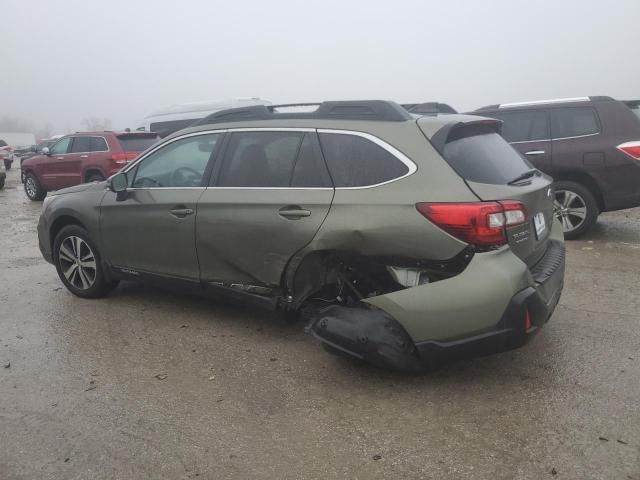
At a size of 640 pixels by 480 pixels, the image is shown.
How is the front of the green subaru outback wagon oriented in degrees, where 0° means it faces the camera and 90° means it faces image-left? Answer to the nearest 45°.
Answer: approximately 135°

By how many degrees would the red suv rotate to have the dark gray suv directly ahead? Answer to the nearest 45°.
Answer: approximately 180°

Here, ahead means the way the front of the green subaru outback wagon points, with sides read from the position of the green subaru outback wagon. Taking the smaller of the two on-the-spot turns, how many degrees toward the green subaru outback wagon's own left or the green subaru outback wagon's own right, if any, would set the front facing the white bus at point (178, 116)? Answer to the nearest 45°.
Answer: approximately 45° to the green subaru outback wagon's own right

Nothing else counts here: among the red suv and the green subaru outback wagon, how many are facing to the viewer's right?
0

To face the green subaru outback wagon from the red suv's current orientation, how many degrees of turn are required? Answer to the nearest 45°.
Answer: approximately 135° to its left

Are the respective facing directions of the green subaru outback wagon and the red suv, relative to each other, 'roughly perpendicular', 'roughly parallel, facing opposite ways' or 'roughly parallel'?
roughly parallel

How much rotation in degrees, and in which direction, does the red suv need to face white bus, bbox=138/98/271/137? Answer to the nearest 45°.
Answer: approximately 90° to its right

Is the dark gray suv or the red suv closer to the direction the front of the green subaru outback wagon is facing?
the red suv

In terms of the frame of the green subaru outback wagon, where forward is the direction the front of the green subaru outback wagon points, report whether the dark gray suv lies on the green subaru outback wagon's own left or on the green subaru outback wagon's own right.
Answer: on the green subaru outback wagon's own right

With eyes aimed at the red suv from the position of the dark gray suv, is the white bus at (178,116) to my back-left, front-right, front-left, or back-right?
front-right

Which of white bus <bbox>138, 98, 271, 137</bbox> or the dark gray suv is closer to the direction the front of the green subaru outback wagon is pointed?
the white bus

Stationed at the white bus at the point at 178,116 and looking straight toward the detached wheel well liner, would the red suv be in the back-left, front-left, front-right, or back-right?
front-right

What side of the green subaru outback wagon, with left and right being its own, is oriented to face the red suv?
front

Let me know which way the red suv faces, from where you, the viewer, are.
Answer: facing away from the viewer and to the left of the viewer
